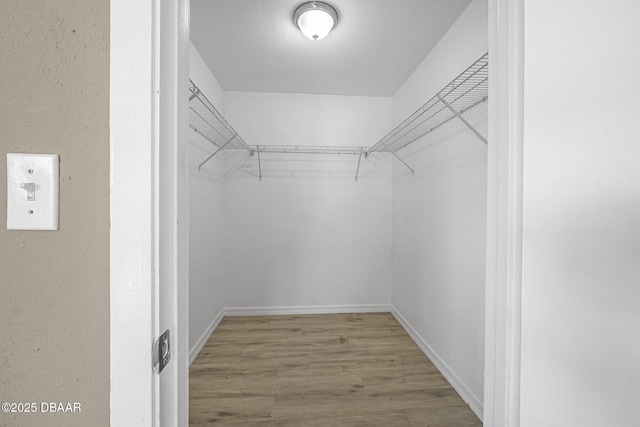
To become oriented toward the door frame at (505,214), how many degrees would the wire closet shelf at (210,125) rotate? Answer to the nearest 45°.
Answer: approximately 90° to its right

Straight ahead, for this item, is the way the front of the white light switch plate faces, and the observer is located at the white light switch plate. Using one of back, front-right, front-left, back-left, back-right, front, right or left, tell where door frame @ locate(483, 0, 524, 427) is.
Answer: front-left

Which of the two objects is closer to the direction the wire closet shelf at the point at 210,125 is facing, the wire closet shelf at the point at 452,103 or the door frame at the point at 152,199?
the wire closet shelf

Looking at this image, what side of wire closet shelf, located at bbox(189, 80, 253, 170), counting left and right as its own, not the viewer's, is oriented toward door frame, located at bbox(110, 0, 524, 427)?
right

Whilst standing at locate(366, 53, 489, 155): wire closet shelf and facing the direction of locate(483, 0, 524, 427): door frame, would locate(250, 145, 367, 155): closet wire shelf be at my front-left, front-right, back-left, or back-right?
back-right

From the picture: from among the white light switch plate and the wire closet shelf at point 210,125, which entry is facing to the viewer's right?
the wire closet shelf

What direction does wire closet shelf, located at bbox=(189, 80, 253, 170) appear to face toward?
to the viewer's right

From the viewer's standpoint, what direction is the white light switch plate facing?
toward the camera

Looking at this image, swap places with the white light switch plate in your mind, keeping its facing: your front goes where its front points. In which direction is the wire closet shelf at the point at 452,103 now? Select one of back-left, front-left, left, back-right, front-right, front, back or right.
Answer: left

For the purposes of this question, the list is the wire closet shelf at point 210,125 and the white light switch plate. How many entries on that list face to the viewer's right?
1

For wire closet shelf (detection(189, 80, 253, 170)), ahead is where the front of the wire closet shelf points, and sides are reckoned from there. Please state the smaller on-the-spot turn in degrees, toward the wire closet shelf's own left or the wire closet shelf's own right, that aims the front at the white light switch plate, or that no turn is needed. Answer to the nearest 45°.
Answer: approximately 90° to the wire closet shelf's own right
